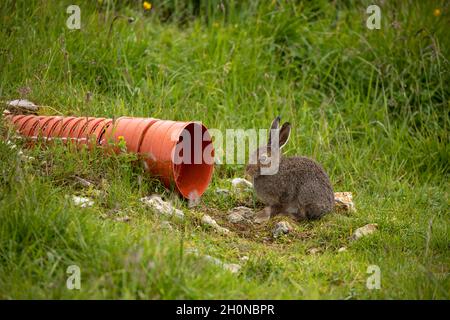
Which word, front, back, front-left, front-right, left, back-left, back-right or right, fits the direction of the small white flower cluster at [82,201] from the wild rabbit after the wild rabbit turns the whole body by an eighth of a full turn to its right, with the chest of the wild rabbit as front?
left

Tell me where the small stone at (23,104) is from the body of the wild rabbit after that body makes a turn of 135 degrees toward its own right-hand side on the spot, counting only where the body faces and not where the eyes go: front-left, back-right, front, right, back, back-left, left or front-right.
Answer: back-left

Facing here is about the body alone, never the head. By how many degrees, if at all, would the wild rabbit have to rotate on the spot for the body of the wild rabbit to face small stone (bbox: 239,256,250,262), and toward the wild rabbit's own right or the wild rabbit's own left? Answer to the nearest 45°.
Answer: approximately 90° to the wild rabbit's own left

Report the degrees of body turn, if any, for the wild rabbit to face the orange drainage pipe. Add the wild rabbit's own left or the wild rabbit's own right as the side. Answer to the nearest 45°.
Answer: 0° — it already faces it

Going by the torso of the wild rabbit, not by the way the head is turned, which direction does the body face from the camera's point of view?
to the viewer's left

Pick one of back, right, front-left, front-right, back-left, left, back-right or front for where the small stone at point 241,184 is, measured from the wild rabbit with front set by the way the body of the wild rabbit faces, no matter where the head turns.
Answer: front-right

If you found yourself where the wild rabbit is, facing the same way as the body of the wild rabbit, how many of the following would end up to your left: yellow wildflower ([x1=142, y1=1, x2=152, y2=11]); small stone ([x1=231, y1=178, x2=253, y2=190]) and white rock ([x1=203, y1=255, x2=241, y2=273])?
1

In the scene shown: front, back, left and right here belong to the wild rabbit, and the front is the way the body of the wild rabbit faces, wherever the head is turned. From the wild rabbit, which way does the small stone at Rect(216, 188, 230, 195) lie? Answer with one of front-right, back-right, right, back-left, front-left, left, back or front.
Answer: front

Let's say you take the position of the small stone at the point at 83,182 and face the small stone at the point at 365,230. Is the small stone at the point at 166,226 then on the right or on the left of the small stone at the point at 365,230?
right

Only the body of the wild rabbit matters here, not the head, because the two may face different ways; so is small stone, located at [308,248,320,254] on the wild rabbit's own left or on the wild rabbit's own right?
on the wild rabbit's own left
